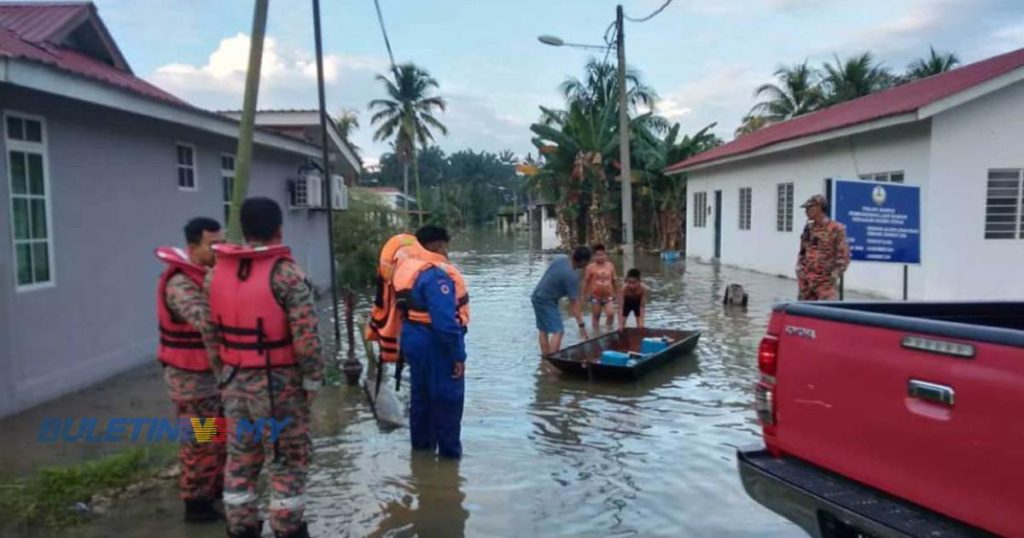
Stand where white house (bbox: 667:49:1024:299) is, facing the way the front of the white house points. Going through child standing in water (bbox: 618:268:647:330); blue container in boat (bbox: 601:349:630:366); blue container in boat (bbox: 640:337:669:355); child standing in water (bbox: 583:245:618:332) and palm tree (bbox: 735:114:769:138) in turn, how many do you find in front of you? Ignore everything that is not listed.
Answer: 4

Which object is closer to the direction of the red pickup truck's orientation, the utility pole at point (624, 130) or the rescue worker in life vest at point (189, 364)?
the utility pole

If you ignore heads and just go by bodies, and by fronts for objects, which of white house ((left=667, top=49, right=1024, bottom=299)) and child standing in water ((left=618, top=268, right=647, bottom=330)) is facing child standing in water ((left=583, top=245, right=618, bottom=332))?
the white house

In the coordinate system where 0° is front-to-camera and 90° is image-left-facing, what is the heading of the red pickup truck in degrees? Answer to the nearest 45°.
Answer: approximately 225°

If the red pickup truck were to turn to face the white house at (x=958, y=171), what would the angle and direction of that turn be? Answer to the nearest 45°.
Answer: approximately 45° to its left

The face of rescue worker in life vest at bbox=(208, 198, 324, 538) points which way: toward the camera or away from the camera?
away from the camera

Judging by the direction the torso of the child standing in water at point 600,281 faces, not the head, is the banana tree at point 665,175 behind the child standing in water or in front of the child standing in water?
behind

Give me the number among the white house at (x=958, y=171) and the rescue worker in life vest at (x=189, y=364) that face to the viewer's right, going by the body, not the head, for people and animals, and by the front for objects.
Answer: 1
